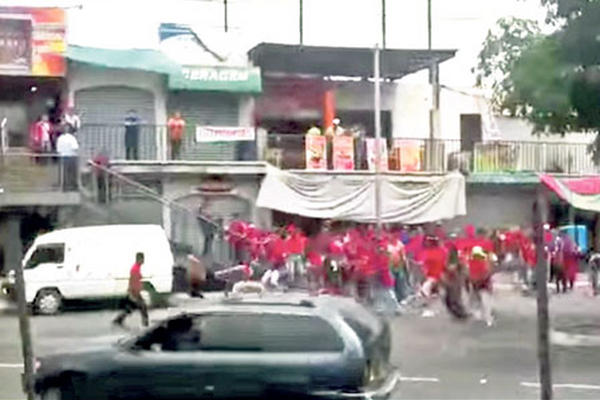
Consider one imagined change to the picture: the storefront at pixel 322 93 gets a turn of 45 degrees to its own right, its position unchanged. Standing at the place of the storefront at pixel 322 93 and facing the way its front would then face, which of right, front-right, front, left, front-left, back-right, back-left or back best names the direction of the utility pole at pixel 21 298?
front-left

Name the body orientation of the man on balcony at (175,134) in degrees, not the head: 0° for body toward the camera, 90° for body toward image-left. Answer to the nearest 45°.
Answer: approximately 0°

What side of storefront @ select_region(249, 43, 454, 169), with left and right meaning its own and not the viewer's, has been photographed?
front

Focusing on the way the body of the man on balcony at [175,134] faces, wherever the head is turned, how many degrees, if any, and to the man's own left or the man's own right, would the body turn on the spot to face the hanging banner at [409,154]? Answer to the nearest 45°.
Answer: approximately 90° to the man's own left

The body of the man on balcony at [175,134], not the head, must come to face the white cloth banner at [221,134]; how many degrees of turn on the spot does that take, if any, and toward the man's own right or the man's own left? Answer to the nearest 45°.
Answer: approximately 90° to the man's own left

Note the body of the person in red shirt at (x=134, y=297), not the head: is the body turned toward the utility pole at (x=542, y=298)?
no

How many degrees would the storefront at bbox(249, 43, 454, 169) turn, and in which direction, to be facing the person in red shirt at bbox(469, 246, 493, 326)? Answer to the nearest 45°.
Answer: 0° — it already faces them

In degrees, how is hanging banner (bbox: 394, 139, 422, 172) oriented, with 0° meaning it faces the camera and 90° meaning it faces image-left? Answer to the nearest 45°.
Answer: approximately 0°

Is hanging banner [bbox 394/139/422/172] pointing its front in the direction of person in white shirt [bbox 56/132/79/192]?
no

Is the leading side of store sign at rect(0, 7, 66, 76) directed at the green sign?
no

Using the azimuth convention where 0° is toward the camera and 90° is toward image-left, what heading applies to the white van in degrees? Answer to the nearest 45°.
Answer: approximately 90°
